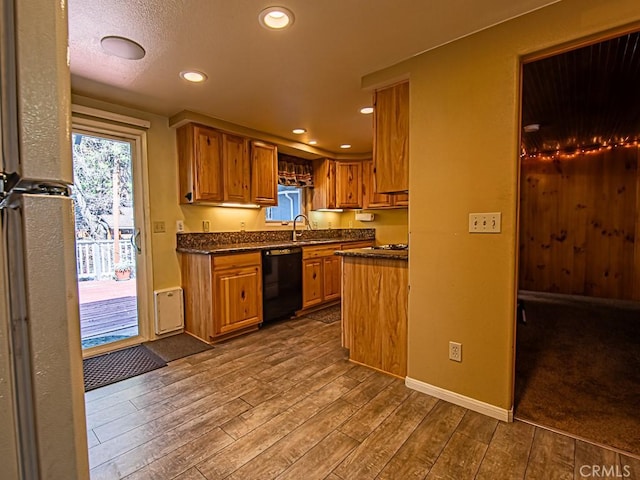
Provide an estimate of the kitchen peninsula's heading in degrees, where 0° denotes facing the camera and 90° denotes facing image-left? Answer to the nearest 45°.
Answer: approximately 135°

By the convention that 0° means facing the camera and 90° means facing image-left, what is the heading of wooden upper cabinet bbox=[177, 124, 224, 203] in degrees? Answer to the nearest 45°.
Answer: approximately 315°

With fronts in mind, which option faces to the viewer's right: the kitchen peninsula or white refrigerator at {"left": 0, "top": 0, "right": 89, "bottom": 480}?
the white refrigerator

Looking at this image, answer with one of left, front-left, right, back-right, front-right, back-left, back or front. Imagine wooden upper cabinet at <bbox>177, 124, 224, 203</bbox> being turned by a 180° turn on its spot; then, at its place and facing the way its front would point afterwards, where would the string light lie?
back-right

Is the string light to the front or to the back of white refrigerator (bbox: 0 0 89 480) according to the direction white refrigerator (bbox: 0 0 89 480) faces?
to the front

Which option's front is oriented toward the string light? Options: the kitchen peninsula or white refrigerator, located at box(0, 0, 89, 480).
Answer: the white refrigerator

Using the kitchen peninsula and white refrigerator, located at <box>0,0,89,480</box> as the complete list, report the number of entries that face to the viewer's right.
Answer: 1

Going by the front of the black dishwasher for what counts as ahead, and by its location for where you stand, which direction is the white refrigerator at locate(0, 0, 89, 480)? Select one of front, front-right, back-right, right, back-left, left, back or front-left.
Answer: front-right

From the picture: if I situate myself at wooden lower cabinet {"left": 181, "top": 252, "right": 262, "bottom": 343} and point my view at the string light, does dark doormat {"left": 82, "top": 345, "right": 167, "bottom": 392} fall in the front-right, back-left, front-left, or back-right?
back-right

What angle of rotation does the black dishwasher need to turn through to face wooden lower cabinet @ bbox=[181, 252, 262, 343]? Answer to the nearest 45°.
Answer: approximately 90° to its right

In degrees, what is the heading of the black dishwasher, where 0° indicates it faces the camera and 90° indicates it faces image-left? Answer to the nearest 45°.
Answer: approximately 315°

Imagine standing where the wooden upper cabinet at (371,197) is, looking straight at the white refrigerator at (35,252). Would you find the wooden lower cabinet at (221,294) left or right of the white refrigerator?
right
